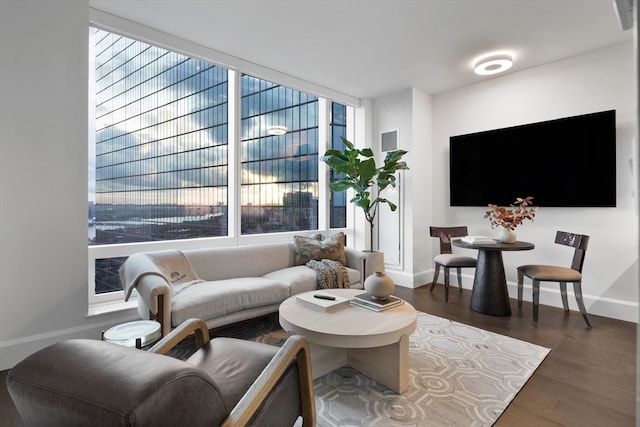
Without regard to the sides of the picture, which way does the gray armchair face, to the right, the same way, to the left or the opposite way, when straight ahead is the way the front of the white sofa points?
to the left

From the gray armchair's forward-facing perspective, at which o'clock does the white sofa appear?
The white sofa is roughly at 11 o'clock from the gray armchair.

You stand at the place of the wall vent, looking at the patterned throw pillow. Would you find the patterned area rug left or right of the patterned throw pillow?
left

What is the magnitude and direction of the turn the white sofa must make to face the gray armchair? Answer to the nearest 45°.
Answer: approximately 45° to its right

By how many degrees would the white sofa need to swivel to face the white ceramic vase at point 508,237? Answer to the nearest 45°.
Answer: approximately 45° to its left

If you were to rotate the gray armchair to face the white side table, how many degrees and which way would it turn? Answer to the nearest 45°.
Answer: approximately 45° to its left

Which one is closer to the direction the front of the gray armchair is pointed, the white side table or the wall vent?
the wall vent

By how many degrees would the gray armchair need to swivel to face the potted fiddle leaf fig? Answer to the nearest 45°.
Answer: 0° — it already faces it

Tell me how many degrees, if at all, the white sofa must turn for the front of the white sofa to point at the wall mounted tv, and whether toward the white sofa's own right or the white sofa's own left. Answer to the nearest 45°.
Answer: approximately 45° to the white sofa's own left

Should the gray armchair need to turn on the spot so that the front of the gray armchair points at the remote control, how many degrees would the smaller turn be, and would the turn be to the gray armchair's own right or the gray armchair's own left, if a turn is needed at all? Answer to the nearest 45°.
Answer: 0° — it already faces it

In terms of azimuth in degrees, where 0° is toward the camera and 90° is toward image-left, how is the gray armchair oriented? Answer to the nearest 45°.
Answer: approximately 225°
